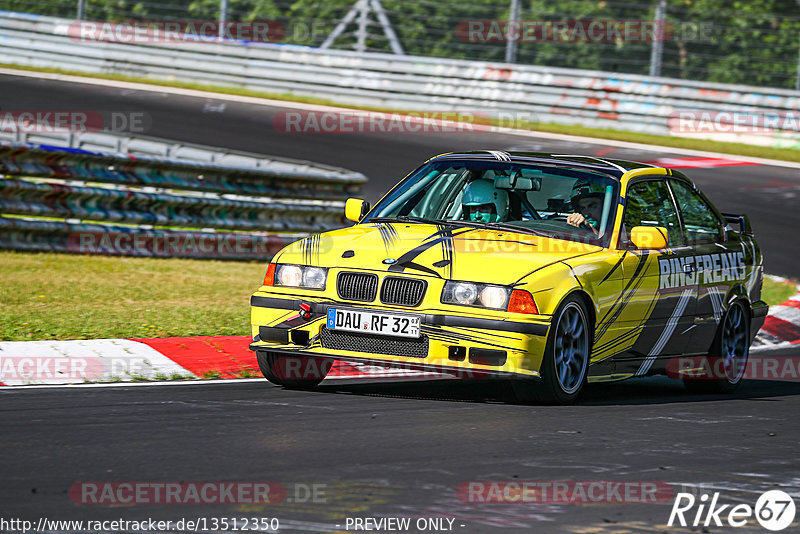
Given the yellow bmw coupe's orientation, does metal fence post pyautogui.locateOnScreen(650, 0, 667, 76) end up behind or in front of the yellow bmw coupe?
behind

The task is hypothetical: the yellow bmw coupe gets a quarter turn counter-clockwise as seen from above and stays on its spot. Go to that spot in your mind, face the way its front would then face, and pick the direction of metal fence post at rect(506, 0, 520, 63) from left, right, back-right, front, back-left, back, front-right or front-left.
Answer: back-left

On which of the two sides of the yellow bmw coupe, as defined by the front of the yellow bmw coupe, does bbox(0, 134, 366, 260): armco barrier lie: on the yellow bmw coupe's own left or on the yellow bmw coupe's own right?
on the yellow bmw coupe's own right

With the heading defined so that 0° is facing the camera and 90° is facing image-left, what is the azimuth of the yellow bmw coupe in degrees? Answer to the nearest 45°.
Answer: approximately 45°

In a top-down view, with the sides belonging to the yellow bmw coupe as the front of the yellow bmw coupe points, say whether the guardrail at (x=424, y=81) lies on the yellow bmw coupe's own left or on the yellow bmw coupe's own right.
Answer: on the yellow bmw coupe's own right
